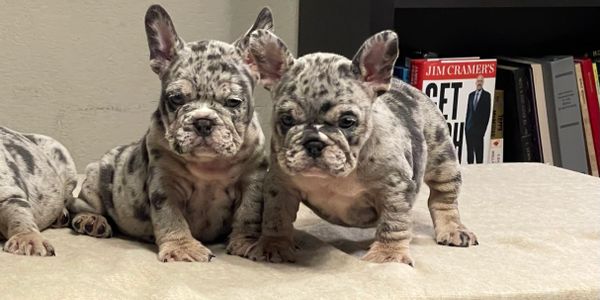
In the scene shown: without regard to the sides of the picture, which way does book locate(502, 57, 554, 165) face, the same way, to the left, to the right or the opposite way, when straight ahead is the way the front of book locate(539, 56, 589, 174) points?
the same way

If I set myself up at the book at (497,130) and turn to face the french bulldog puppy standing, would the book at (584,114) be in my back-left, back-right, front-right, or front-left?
back-left

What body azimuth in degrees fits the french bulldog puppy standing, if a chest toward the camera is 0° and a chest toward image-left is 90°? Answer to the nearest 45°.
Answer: approximately 45°

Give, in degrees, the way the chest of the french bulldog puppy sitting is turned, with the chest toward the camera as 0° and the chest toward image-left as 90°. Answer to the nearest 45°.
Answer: approximately 315°

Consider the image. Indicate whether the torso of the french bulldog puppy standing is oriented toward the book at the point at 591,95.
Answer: no
